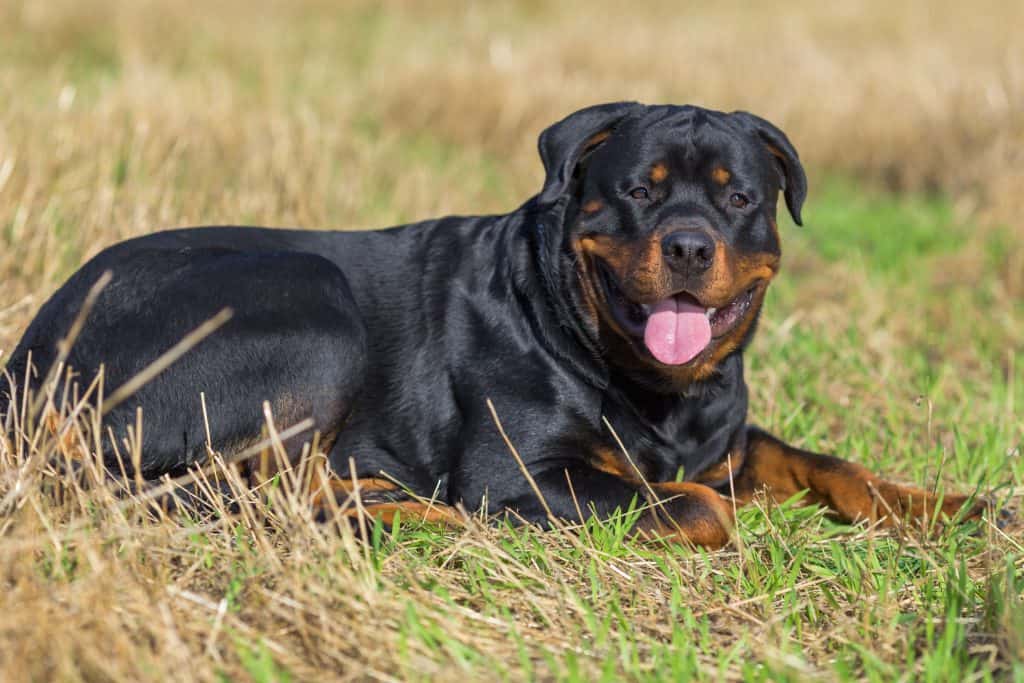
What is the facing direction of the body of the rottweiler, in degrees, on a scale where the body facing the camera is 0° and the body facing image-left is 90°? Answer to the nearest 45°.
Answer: approximately 315°
